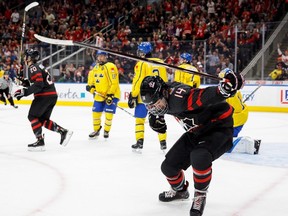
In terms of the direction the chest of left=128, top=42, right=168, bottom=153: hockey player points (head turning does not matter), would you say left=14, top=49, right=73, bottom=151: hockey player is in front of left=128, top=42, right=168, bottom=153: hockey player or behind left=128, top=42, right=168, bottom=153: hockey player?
in front

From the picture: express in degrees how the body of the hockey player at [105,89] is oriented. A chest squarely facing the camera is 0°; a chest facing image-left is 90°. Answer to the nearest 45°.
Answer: approximately 45°

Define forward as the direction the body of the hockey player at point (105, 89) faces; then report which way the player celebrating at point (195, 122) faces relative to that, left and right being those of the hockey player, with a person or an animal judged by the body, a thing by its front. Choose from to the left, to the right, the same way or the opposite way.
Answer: the same way

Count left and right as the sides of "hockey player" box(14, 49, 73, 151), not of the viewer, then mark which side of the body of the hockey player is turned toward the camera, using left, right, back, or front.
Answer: left

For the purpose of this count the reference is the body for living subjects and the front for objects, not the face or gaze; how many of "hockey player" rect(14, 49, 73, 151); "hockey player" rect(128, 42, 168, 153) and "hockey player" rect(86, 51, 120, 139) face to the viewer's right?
0

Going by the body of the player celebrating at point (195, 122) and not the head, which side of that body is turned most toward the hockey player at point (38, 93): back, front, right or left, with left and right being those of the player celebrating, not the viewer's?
right

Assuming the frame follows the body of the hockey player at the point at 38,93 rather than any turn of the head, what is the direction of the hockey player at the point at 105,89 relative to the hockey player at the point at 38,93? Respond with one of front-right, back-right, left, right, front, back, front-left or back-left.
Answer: back-right

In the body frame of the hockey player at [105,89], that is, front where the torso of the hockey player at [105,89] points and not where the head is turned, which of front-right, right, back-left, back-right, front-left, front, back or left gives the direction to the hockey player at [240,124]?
left

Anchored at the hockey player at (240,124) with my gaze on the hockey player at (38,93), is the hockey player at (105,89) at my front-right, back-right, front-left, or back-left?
front-right
